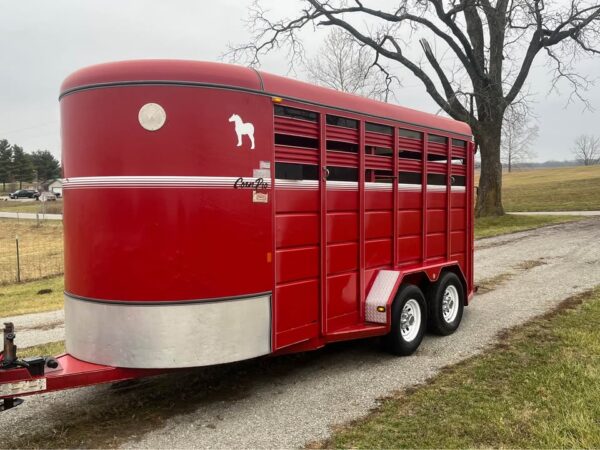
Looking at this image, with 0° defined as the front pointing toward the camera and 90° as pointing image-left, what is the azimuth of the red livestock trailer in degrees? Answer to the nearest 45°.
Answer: approximately 45°
